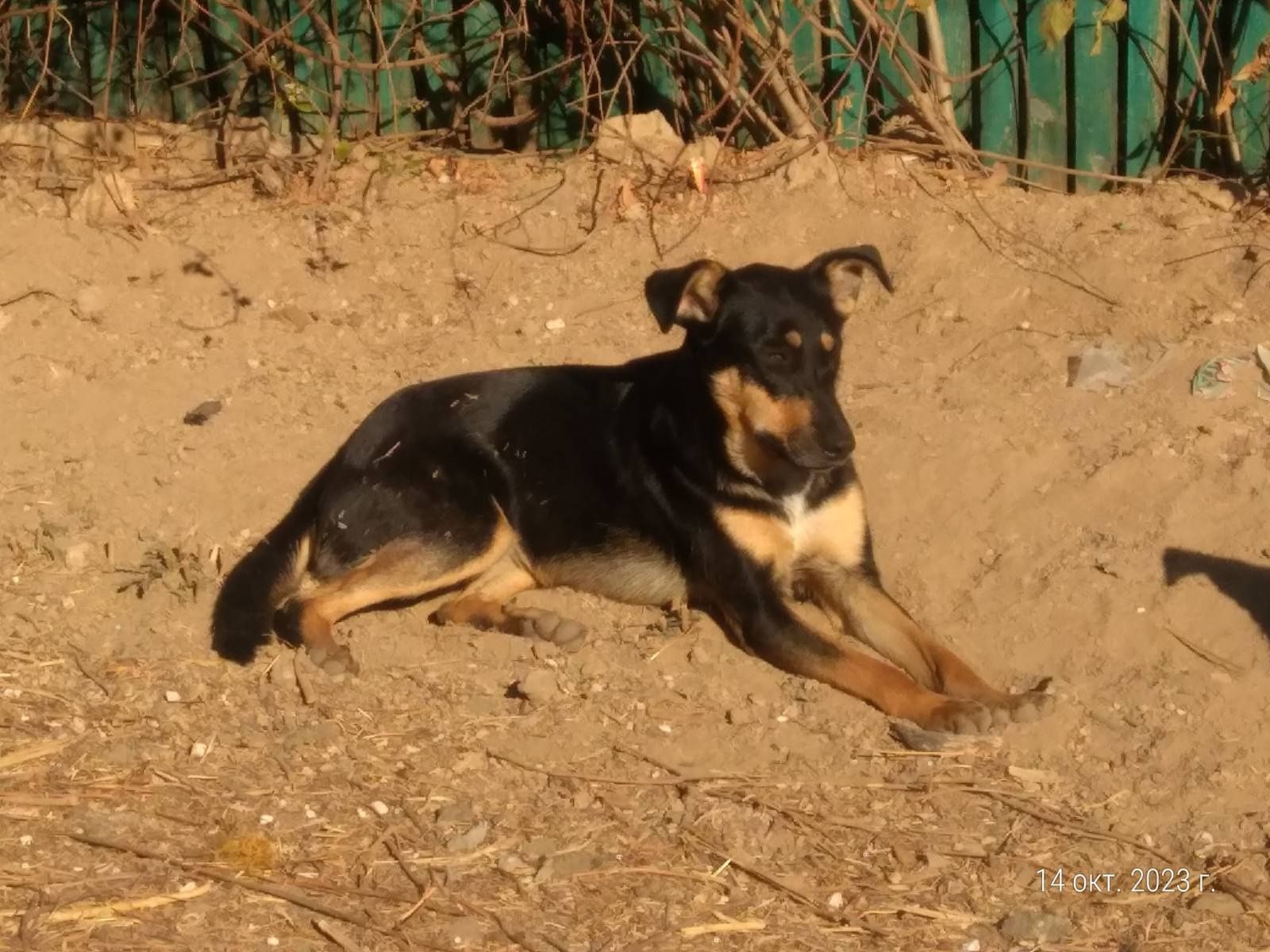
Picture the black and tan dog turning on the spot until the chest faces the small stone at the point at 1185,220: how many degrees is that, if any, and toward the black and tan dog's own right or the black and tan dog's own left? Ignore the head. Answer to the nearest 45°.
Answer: approximately 90° to the black and tan dog's own left

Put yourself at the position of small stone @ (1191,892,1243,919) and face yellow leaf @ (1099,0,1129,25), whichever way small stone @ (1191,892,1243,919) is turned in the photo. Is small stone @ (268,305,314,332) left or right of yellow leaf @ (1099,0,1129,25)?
left

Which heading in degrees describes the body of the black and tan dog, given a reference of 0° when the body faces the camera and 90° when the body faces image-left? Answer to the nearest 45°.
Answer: approximately 315°

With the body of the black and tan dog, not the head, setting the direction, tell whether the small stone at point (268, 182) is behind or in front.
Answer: behind

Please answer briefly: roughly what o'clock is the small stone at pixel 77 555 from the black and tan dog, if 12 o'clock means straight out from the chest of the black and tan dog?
The small stone is roughly at 5 o'clock from the black and tan dog.

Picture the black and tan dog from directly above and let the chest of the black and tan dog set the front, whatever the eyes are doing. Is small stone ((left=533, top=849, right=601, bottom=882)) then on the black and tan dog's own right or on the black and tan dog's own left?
on the black and tan dog's own right

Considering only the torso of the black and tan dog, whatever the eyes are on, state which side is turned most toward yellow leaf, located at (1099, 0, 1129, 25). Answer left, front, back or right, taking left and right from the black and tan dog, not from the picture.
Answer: left

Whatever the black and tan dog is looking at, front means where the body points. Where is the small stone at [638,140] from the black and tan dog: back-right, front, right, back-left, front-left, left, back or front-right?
back-left

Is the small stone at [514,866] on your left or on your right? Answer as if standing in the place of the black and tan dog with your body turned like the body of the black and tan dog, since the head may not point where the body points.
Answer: on your right
